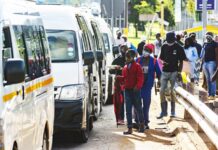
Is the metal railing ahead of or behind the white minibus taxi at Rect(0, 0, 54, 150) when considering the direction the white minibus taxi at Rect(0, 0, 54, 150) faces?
behind

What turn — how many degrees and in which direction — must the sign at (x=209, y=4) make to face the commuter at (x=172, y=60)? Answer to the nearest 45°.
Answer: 0° — it already faces them

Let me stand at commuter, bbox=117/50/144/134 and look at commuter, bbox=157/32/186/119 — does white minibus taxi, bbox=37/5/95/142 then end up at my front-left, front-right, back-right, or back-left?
back-left

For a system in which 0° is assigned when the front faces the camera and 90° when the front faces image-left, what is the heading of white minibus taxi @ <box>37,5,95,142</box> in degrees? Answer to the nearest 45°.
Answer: approximately 0°

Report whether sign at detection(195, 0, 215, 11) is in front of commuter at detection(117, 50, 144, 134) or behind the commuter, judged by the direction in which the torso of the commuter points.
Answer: behind
